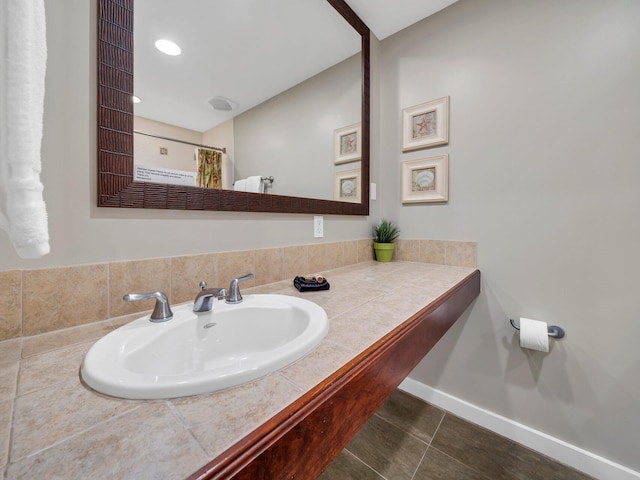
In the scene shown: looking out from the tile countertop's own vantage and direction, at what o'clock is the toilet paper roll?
The toilet paper roll is roughly at 10 o'clock from the tile countertop.

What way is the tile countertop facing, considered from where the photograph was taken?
facing the viewer and to the right of the viewer

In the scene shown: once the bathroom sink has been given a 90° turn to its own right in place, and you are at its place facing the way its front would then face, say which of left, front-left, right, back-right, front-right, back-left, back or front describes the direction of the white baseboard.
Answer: back-left

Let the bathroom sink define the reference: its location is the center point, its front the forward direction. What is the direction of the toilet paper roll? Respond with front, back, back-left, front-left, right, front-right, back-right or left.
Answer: front-left

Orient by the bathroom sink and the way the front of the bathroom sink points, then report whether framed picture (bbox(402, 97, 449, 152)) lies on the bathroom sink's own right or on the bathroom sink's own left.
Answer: on the bathroom sink's own left

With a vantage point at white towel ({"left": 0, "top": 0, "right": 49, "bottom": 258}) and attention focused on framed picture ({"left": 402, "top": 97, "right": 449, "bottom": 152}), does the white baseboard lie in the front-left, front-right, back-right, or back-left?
front-right

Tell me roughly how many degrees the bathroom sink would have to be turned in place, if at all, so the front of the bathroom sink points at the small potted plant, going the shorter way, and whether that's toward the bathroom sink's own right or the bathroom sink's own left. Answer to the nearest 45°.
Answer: approximately 90° to the bathroom sink's own left

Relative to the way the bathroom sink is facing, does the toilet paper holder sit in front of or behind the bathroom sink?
in front
